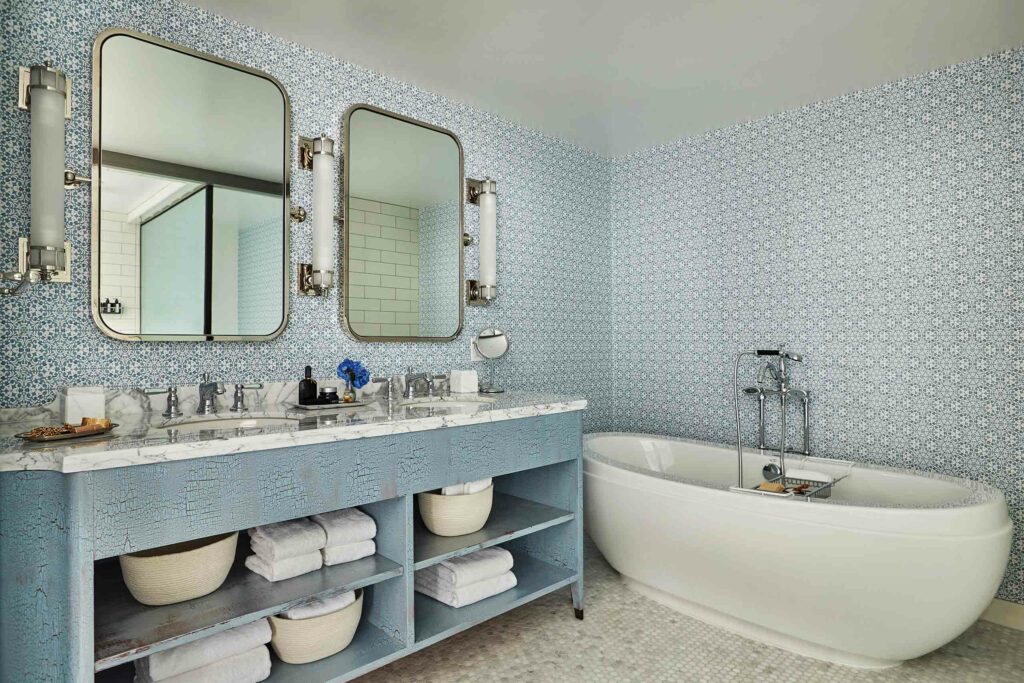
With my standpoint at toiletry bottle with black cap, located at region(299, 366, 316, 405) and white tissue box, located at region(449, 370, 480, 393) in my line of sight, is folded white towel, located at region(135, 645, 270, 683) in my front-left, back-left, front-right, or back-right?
back-right

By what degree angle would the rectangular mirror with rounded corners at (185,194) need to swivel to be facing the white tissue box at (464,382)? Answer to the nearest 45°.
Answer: approximately 45° to its left

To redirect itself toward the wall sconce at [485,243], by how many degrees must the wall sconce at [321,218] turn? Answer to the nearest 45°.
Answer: approximately 90° to its left

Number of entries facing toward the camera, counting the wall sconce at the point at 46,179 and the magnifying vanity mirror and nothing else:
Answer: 2

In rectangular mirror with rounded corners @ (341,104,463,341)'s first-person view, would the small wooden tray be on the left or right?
on its right

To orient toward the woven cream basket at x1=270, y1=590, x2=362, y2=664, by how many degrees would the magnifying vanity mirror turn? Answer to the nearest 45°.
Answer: approximately 45° to its right
